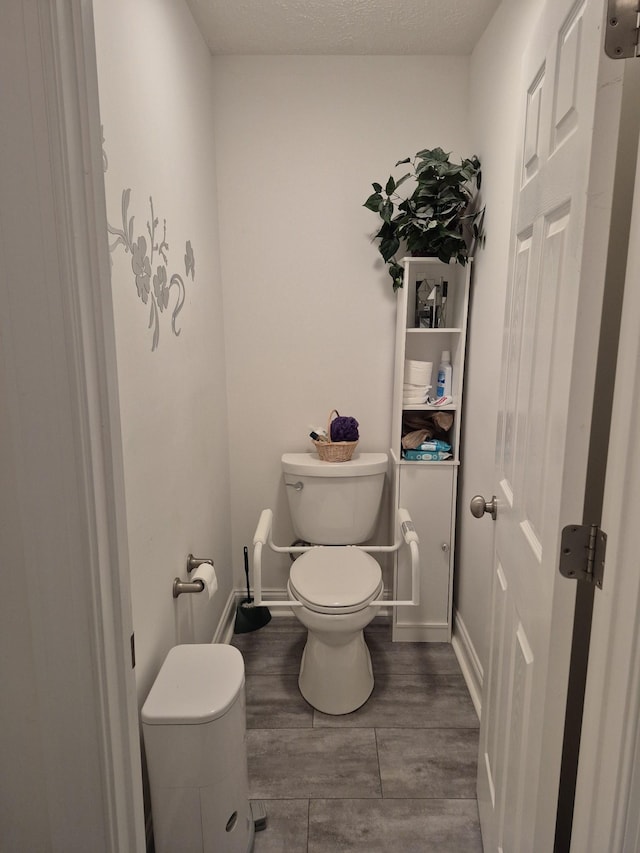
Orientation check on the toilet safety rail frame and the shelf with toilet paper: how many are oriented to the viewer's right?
0

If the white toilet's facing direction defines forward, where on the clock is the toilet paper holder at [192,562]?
The toilet paper holder is roughly at 2 o'clock from the white toilet.

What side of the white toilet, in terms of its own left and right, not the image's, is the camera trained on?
front

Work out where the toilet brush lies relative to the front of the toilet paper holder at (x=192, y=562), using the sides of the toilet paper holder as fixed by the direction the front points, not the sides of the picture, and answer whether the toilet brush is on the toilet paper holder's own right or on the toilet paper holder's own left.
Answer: on the toilet paper holder's own left

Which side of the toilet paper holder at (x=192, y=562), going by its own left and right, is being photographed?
right

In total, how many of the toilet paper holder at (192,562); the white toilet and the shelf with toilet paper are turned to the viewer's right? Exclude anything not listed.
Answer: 1

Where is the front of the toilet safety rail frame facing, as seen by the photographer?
facing the viewer

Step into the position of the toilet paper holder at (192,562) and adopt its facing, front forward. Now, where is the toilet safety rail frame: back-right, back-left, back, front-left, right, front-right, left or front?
front

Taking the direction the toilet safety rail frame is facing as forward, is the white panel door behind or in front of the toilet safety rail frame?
in front
